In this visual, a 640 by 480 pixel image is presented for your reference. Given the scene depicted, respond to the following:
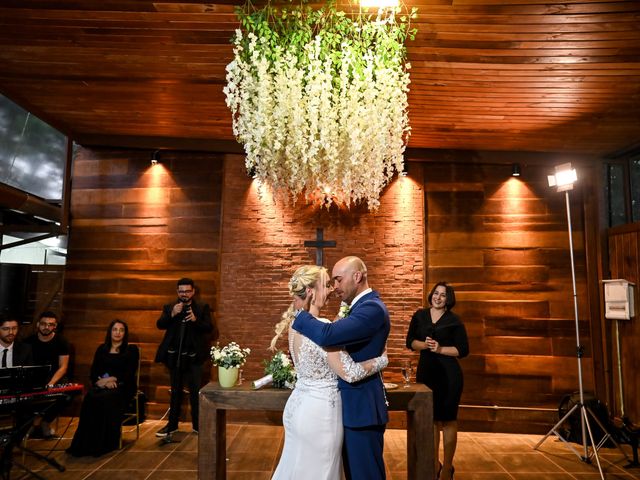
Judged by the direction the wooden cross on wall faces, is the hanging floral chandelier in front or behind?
in front

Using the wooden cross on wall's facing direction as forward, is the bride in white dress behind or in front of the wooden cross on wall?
in front

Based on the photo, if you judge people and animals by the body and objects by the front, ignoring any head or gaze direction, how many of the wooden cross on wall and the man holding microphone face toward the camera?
2

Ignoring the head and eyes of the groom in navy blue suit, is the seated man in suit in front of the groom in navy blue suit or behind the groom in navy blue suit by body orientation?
in front

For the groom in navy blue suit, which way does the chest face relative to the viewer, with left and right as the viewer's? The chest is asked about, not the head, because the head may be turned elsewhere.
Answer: facing to the left of the viewer

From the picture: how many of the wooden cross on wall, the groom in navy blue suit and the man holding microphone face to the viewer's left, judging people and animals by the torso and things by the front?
1

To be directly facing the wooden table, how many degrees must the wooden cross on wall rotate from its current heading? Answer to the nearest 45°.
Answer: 0° — it already faces it

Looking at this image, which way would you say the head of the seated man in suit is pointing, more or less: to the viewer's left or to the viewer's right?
to the viewer's right
